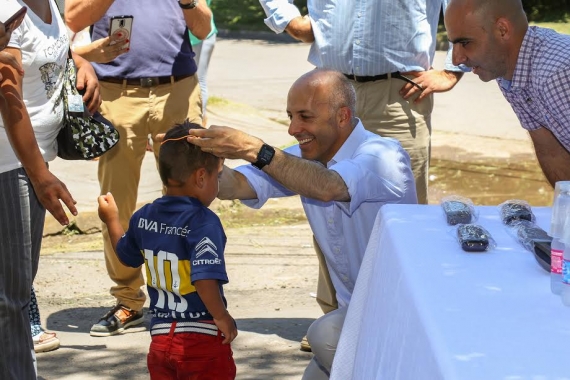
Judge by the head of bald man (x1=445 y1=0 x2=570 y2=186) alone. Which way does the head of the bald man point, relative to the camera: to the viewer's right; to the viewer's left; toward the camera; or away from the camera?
to the viewer's left

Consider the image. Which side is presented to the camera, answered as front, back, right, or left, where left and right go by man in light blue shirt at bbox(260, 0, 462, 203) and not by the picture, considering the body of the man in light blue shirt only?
front

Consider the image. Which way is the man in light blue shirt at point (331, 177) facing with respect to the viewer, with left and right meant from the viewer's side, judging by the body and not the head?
facing the viewer and to the left of the viewer

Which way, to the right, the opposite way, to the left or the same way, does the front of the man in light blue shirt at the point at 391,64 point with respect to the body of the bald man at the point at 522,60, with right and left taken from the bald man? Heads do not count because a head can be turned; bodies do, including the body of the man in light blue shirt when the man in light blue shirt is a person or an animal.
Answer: to the left

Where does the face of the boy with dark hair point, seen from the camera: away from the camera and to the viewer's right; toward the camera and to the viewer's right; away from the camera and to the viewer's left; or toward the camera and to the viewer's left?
away from the camera and to the viewer's right

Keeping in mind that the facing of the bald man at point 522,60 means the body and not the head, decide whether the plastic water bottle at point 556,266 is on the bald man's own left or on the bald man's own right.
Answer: on the bald man's own left

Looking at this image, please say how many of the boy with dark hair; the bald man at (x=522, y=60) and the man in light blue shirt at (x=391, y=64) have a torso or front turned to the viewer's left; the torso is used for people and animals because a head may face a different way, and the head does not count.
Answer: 1

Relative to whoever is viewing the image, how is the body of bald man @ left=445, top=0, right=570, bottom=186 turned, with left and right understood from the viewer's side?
facing to the left of the viewer

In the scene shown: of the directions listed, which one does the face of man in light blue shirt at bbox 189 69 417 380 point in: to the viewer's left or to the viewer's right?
to the viewer's left

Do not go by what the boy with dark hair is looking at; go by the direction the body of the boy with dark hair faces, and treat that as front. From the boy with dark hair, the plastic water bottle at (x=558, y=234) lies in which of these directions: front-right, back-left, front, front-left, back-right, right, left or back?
right

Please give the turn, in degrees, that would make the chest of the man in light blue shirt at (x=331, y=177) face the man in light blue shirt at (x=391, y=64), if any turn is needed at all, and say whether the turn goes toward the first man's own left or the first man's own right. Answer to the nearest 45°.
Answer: approximately 135° to the first man's own right

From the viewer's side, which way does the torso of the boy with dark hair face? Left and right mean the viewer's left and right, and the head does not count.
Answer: facing away from the viewer and to the right of the viewer

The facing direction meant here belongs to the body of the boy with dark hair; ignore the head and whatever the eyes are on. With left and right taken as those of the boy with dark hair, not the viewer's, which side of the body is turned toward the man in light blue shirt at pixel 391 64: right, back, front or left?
front

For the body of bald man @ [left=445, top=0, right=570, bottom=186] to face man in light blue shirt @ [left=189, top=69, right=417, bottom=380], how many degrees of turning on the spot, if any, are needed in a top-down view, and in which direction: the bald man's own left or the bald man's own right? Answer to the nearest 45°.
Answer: approximately 45° to the bald man's own left
